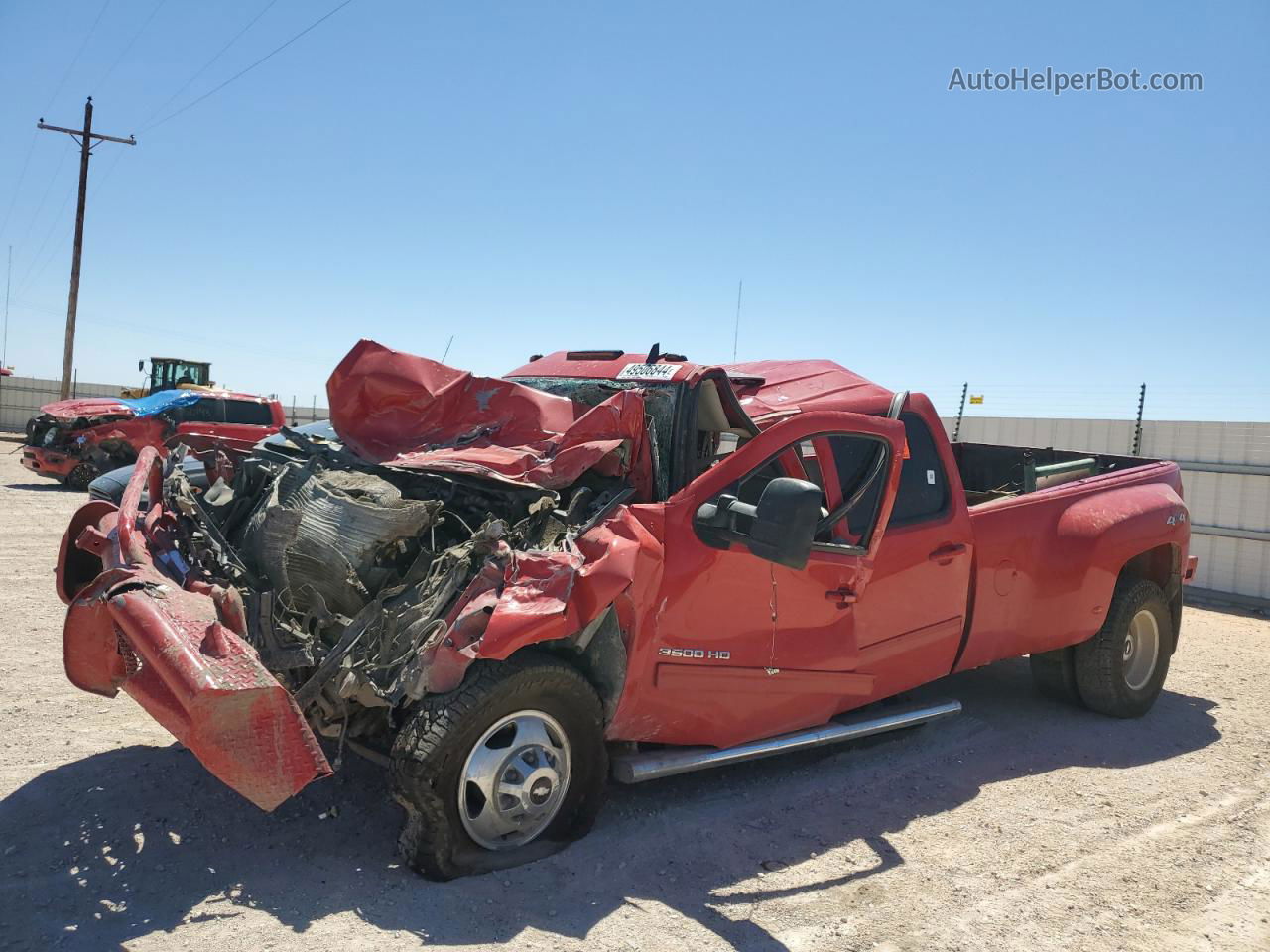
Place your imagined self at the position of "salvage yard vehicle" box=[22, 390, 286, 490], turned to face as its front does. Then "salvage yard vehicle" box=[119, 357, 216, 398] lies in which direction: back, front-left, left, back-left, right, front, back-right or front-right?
back-right

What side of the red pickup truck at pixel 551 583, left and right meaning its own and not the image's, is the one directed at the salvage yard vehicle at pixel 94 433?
right

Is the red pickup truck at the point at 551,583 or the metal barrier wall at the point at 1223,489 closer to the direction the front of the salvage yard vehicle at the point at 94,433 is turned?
the red pickup truck

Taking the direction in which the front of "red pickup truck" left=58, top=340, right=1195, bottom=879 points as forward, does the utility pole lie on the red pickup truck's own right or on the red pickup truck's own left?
on the red pickup truck's own right

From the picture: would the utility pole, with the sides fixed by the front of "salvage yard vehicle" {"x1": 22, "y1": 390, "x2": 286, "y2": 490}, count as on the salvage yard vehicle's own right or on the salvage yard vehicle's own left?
on the salvage yard vehicle's own right

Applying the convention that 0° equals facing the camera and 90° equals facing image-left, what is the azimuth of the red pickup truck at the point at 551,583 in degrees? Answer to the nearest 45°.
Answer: approximately 45°

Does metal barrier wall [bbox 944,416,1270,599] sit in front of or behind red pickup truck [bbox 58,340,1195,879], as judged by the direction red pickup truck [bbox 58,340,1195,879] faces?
behind

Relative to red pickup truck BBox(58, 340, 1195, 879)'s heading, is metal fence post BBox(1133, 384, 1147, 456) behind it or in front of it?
behind

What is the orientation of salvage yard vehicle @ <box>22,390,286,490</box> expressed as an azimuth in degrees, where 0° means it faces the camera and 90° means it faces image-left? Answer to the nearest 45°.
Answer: approximately 45°
